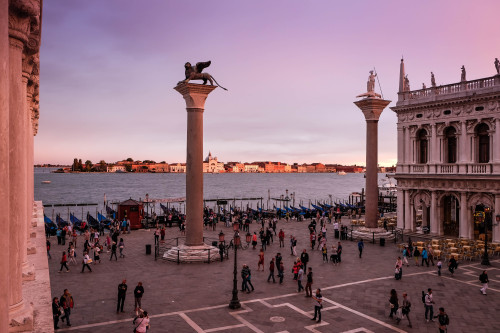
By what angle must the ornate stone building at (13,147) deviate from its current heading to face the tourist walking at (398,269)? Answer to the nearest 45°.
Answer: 0° — it already faces them

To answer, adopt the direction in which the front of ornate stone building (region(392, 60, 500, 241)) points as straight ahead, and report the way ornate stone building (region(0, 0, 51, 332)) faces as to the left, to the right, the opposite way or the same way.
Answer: the opposite way

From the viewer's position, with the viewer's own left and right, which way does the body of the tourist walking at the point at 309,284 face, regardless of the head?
facing away from the viewer

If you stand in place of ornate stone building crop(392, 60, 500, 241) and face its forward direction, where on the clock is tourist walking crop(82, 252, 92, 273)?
The tourist walking is roughly at 12 o'clock from the ornate stone building.

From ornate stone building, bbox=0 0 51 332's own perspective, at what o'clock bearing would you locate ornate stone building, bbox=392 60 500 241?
ornate stone building, bbox=392 60 500 241 is roughly at 11 o'clock from ornate stone building, bbox=0 0 51 332.

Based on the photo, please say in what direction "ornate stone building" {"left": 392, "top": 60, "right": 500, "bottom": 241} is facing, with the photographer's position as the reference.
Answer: facing the viewer and to the left of the viewer

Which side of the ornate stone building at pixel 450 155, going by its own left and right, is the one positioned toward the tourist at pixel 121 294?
front

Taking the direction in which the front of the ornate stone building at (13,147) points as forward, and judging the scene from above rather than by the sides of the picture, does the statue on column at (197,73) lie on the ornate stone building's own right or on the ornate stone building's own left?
on the ornate stone building's own left

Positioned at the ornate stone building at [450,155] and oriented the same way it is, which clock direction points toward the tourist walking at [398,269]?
The tourist walking is roughly at 11 o'clock from the ornate stone building.

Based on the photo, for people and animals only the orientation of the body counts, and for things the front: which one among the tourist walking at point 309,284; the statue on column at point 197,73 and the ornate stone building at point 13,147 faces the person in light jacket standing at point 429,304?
the ornate stone building
